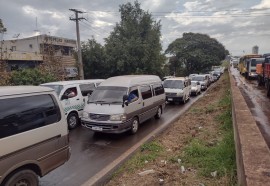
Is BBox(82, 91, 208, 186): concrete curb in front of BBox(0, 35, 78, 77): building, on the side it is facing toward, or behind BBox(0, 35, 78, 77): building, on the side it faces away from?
in front

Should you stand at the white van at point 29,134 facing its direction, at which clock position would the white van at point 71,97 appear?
the white van at point 71,97 is roughly at 5 o'clock from the white van at point 29,134.

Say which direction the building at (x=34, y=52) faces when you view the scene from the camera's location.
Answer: facing the viewer and to the right of the viewer

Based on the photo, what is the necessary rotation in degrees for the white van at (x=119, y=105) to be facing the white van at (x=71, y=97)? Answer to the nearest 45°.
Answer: approximately 90° to its right

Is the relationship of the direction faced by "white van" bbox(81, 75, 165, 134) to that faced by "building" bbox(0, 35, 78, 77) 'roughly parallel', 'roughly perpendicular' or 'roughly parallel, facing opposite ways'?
roughly perpendicular

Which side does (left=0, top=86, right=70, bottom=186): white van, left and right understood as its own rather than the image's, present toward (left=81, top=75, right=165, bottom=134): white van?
back

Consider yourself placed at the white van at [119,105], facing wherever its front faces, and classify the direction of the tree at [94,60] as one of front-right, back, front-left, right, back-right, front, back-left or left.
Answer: back-right

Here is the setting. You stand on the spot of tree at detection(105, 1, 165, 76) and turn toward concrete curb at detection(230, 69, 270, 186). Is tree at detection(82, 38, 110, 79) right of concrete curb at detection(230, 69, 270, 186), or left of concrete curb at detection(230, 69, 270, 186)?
right

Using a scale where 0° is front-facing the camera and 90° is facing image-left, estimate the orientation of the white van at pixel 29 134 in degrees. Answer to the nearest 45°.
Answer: approximately 45°

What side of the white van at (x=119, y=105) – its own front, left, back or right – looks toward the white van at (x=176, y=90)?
back

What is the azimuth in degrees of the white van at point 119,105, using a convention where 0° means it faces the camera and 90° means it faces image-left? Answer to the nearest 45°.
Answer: approximately 45°

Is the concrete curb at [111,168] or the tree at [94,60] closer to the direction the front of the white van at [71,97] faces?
the concrete curb

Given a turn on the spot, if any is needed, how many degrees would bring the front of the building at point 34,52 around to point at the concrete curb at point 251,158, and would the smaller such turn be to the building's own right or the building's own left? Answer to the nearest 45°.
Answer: approximately 45° to the building's own right
